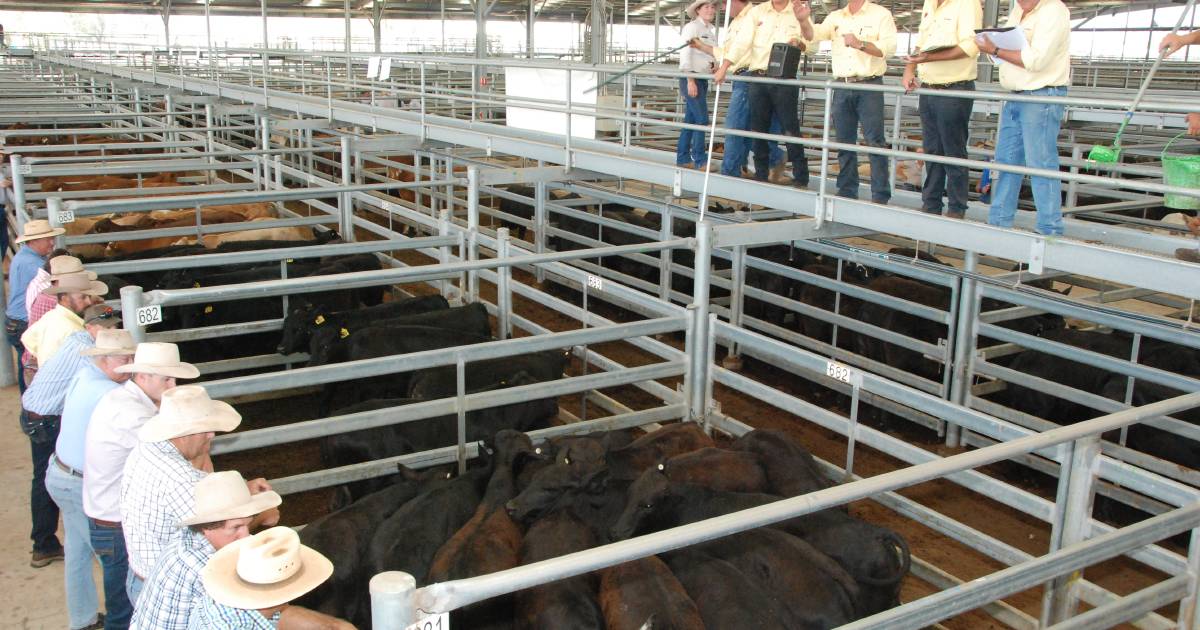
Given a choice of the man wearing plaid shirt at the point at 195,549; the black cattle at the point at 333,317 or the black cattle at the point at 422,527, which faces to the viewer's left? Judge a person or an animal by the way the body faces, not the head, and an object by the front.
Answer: the black cattle at the point at 333,317

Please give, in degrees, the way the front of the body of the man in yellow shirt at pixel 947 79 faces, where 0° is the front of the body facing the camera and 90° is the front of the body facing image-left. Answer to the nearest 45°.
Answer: approximately 45°

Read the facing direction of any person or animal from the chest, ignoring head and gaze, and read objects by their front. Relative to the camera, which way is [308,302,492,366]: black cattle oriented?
to the viewer's left

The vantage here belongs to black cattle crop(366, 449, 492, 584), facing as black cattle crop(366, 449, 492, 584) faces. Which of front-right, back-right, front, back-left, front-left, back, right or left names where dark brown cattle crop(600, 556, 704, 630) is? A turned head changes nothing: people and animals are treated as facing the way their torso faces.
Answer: right

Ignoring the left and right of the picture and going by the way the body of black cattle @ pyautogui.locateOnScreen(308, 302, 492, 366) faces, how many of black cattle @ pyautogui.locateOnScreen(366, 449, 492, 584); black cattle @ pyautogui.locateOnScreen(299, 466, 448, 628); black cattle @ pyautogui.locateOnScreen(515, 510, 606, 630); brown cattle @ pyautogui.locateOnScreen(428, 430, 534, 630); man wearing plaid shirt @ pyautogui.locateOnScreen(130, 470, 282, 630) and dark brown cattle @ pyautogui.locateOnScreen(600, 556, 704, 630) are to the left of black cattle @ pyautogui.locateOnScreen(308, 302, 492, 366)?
6

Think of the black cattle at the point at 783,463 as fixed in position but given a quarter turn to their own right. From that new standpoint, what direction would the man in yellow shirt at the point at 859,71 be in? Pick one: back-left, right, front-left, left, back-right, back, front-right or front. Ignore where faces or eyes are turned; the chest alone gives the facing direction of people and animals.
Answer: front

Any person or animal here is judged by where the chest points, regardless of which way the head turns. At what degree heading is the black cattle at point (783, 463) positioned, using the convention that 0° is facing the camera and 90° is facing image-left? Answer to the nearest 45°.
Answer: approximately 90°

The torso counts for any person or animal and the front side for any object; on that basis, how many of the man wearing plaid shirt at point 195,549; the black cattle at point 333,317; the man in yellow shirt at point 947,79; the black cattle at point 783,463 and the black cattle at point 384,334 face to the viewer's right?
1

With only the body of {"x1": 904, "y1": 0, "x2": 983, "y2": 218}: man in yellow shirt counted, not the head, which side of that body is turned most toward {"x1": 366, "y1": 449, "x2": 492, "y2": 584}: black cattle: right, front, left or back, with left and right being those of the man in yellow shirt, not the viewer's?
front

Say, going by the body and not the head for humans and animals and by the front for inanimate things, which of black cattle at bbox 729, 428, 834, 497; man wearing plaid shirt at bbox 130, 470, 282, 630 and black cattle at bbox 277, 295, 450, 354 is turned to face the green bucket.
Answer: the man wearing plaid shirt

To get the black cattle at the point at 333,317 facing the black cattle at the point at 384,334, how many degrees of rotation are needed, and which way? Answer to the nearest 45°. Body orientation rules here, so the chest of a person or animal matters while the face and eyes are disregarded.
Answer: approximately 135° to its left

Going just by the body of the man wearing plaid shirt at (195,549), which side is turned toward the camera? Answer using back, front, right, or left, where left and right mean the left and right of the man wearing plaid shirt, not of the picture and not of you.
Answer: right

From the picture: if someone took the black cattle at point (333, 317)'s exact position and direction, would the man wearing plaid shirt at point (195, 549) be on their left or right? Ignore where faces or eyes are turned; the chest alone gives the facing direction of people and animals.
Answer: on their left

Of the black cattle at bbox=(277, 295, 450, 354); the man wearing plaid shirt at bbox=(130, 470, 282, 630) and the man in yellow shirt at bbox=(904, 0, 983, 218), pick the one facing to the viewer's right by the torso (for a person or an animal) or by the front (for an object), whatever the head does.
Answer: the man wearing plaid shirt

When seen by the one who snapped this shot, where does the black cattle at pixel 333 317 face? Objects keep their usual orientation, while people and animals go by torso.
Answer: facing to the left of the viewer

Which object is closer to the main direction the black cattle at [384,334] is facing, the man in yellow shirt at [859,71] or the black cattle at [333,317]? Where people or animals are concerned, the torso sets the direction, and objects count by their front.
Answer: the black cattle

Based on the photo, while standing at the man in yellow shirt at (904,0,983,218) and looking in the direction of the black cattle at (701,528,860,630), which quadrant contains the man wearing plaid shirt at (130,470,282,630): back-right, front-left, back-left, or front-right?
front-right
